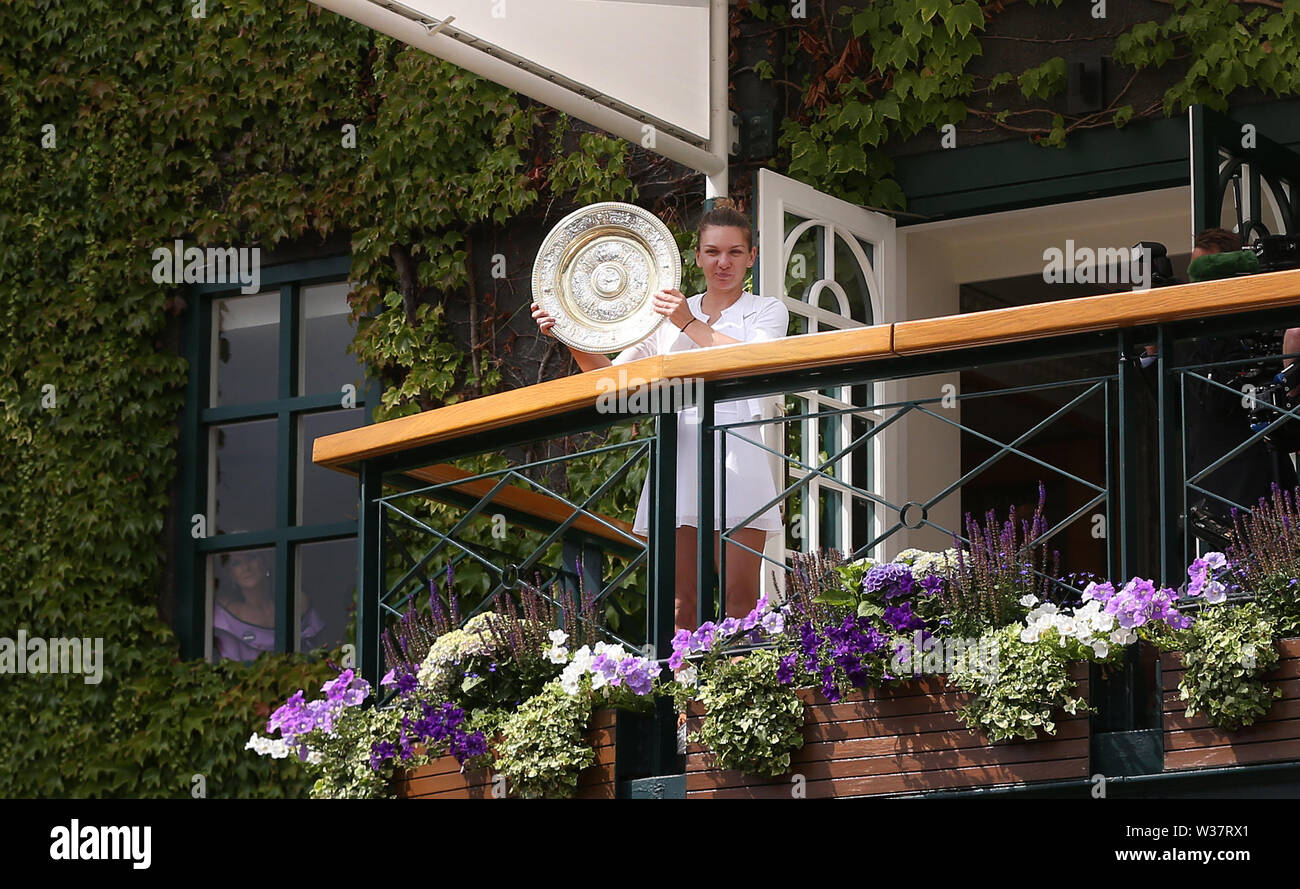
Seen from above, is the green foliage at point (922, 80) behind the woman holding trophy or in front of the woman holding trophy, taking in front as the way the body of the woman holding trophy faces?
behind

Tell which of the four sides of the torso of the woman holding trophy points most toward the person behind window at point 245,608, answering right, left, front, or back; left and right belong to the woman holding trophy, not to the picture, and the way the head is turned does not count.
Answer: right

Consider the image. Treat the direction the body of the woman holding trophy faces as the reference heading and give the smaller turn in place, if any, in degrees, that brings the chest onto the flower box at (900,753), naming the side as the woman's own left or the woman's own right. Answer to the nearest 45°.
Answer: approximately 45° to the woman's own left

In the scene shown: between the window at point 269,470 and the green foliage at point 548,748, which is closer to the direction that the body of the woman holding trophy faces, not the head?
the green foliage

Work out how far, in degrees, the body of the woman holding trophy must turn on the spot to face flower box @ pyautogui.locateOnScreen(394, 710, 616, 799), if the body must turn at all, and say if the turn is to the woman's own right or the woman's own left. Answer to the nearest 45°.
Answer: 0° — they already face it

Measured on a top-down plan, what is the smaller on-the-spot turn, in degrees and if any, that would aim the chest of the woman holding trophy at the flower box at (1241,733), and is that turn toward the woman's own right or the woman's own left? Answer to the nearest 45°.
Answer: approximately 90° to the woman's own left

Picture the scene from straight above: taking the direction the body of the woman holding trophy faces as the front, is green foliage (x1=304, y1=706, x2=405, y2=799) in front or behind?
in front

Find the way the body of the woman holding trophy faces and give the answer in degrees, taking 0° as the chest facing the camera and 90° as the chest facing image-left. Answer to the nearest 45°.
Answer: approximately 45°

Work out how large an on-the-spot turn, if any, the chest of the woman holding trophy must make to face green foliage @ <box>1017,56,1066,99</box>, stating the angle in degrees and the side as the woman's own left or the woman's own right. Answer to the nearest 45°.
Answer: approximately 180°

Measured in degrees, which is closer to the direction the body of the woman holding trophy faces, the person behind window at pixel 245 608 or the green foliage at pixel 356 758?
the green foliage
